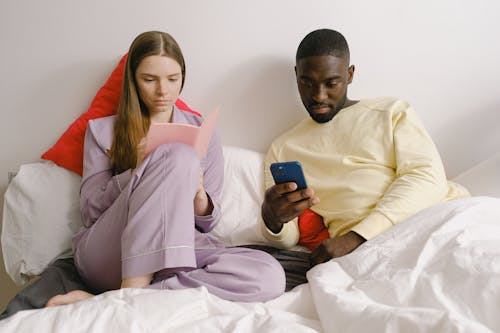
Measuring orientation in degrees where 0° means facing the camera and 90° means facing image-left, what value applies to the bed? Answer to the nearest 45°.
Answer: approximately 0°
